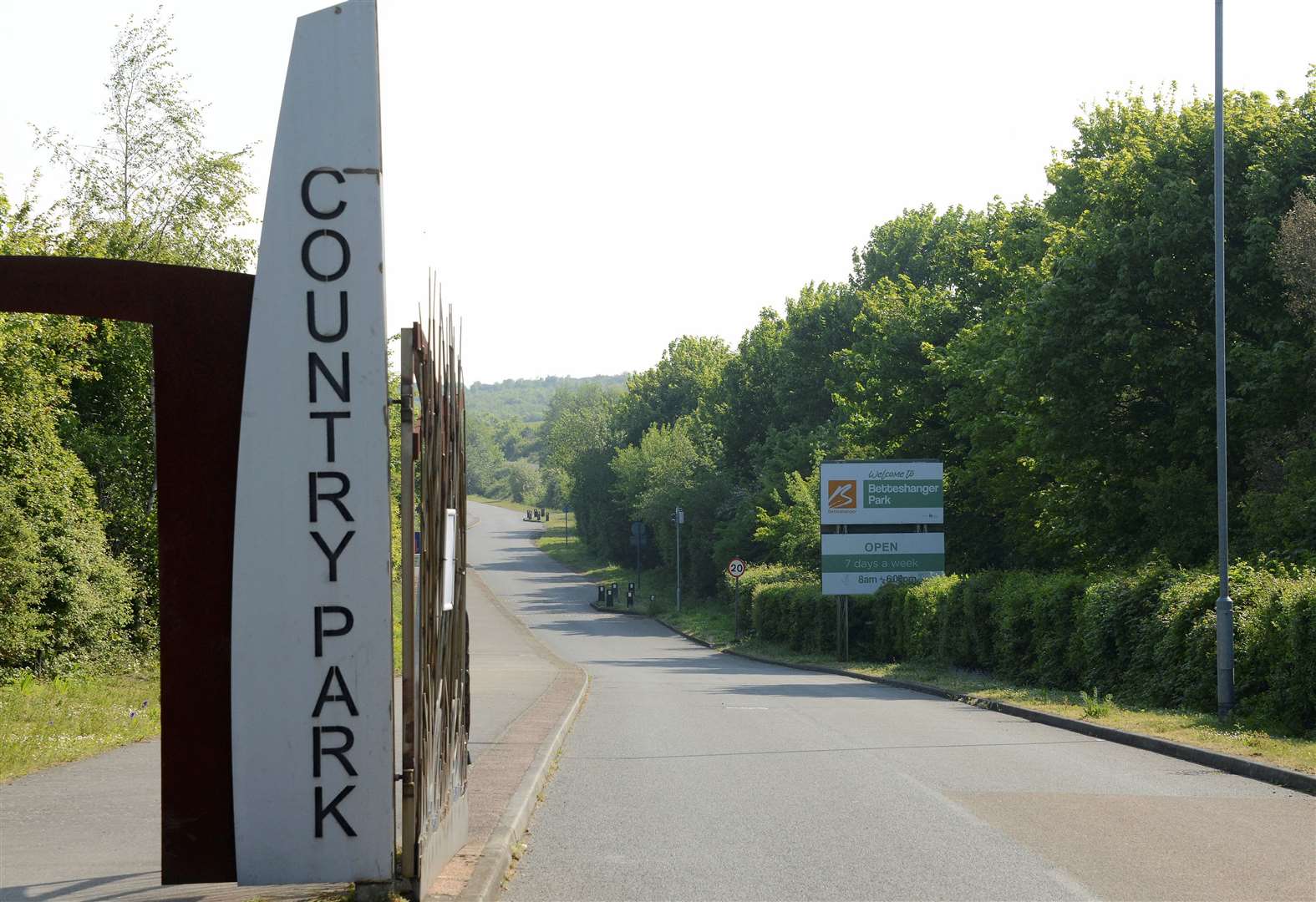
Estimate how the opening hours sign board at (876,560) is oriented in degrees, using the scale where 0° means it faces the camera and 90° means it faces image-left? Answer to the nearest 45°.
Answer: approximately 0°

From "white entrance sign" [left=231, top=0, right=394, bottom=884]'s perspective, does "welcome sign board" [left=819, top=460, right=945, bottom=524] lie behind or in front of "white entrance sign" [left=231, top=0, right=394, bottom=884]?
behind

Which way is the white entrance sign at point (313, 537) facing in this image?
toward the camera

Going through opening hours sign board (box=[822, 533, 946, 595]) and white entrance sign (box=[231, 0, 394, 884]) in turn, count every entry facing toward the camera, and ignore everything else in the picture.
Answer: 2

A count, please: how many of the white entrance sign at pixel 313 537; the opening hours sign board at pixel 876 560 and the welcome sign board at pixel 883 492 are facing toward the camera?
3

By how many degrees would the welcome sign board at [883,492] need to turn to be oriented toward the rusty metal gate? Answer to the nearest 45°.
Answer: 0° — it already faces it

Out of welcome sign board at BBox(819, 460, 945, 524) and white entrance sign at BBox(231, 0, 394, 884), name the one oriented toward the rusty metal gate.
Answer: the welcome sign board

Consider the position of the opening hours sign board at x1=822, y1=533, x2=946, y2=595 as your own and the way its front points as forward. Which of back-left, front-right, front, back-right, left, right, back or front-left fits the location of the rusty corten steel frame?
front

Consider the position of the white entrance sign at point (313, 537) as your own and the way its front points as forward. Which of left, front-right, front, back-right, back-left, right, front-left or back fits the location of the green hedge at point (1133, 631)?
back-left

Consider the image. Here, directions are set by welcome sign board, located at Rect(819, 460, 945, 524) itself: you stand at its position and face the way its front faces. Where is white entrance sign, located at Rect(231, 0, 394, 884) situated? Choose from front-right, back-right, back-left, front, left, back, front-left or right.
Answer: front

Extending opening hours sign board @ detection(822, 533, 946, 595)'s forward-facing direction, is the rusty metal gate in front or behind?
in front

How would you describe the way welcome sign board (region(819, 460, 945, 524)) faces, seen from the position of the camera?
facing the viewer
